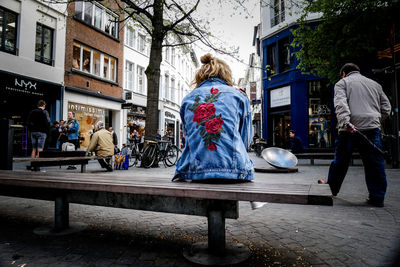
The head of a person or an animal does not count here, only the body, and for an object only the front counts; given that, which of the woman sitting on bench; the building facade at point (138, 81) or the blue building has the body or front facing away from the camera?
the woman sitting on bench

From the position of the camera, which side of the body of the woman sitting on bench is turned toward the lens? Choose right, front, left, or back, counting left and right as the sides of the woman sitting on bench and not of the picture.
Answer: back

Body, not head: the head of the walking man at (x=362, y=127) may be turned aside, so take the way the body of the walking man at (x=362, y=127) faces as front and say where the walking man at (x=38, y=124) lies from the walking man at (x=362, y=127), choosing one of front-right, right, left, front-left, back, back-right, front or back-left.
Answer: front-left

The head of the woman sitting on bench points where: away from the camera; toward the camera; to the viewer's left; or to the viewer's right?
away from the camera

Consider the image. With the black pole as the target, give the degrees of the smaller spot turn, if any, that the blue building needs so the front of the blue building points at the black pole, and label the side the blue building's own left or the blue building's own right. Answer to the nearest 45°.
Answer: approximately 45° to the blue building's own left

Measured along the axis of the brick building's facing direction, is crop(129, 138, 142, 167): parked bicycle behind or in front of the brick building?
in front

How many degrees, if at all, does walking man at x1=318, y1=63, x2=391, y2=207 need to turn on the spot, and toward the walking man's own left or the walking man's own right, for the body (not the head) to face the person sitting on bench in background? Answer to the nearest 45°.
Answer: approximately 45° to the walking man's own left

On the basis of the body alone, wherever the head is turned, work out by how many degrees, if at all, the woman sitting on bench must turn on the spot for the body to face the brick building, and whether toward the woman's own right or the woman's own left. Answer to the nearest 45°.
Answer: approximately 45° to the woman's own left

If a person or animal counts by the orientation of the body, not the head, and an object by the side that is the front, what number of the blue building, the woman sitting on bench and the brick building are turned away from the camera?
1

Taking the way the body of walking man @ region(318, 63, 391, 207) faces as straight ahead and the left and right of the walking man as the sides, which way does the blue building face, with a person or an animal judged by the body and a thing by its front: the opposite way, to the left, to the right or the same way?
to the left

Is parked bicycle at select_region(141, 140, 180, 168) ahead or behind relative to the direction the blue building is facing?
ahead

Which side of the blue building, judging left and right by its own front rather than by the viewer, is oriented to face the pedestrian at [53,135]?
front

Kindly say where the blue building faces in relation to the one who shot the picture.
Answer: facing the viewer and to the left of the viewer

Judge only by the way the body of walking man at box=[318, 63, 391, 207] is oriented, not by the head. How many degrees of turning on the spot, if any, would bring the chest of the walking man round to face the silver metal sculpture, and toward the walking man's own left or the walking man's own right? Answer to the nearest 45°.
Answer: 0° — they already face it

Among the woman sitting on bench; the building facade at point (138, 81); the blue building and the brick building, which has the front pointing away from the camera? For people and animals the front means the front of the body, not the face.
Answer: the woman sitting on bench

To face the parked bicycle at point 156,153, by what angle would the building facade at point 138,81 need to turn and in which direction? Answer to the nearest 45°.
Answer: approximately 45° to its right

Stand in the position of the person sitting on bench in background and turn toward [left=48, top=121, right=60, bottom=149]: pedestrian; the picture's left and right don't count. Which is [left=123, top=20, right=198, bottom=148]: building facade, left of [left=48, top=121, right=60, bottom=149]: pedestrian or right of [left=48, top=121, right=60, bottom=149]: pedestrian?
right

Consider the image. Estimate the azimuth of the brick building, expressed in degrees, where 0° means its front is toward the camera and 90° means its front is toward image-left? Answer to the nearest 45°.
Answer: approximately 315°
